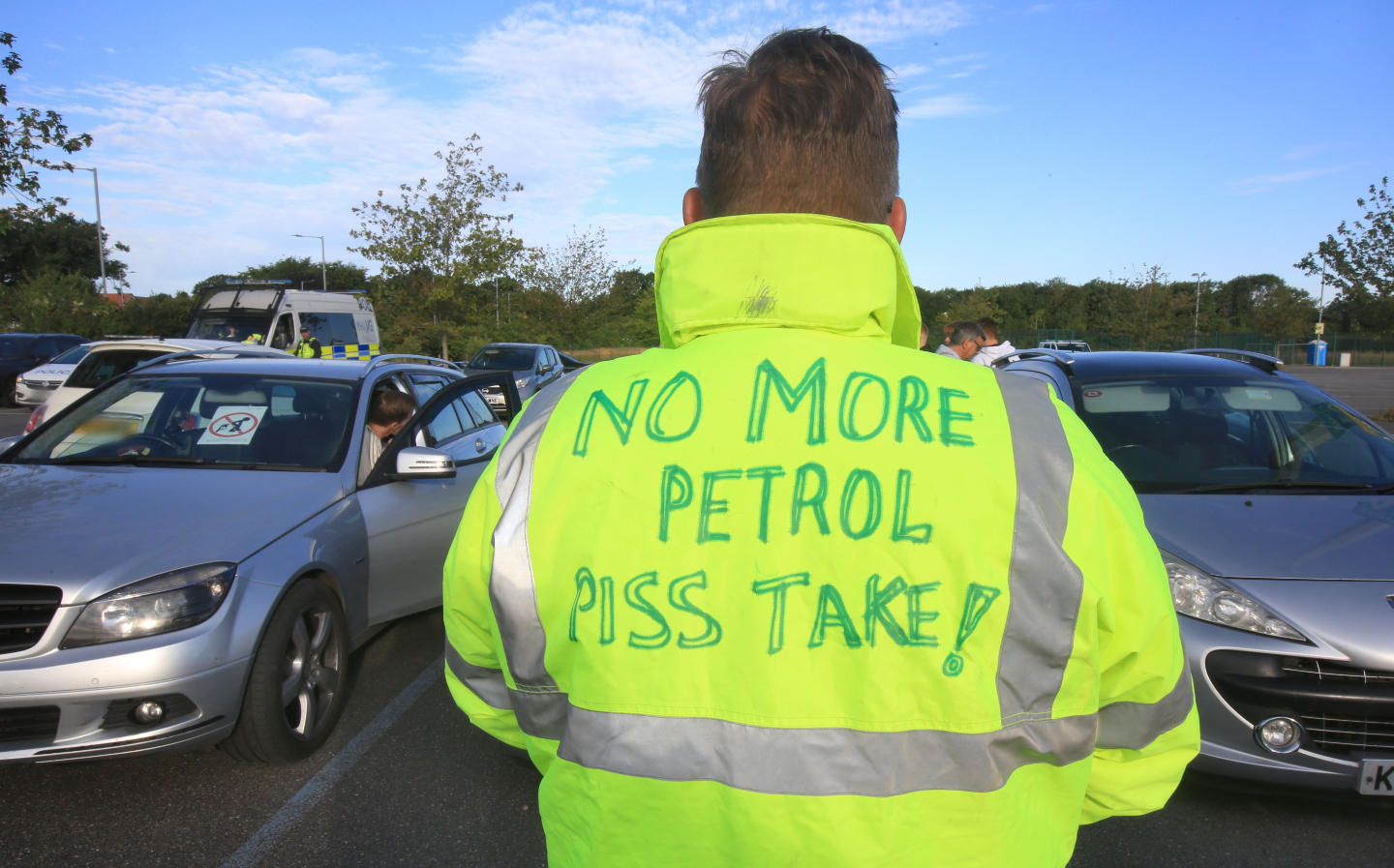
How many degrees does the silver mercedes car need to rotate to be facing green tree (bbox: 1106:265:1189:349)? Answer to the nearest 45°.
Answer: approximately 180°

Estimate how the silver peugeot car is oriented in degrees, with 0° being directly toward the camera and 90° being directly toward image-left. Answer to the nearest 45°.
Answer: approximately 315°

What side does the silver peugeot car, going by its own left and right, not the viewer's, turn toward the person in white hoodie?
back

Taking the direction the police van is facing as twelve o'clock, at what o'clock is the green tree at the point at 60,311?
The green tree is roughly at 4 o'clock from the police van.

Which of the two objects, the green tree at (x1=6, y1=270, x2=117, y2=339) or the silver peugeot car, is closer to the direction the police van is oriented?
the silver peugeot car

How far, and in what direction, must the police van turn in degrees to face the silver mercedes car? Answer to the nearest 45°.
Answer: approximately 45° to its left

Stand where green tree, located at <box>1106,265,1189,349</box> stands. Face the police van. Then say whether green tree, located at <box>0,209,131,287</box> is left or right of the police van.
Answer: right

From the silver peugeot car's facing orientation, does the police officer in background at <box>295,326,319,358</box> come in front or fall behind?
behind

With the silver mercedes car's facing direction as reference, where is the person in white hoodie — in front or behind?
behind

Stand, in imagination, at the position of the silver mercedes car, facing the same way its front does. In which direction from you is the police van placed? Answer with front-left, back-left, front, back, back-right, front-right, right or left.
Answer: back-right

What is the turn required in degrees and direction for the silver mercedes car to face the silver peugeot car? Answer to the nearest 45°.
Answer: approximately 90° to its left
